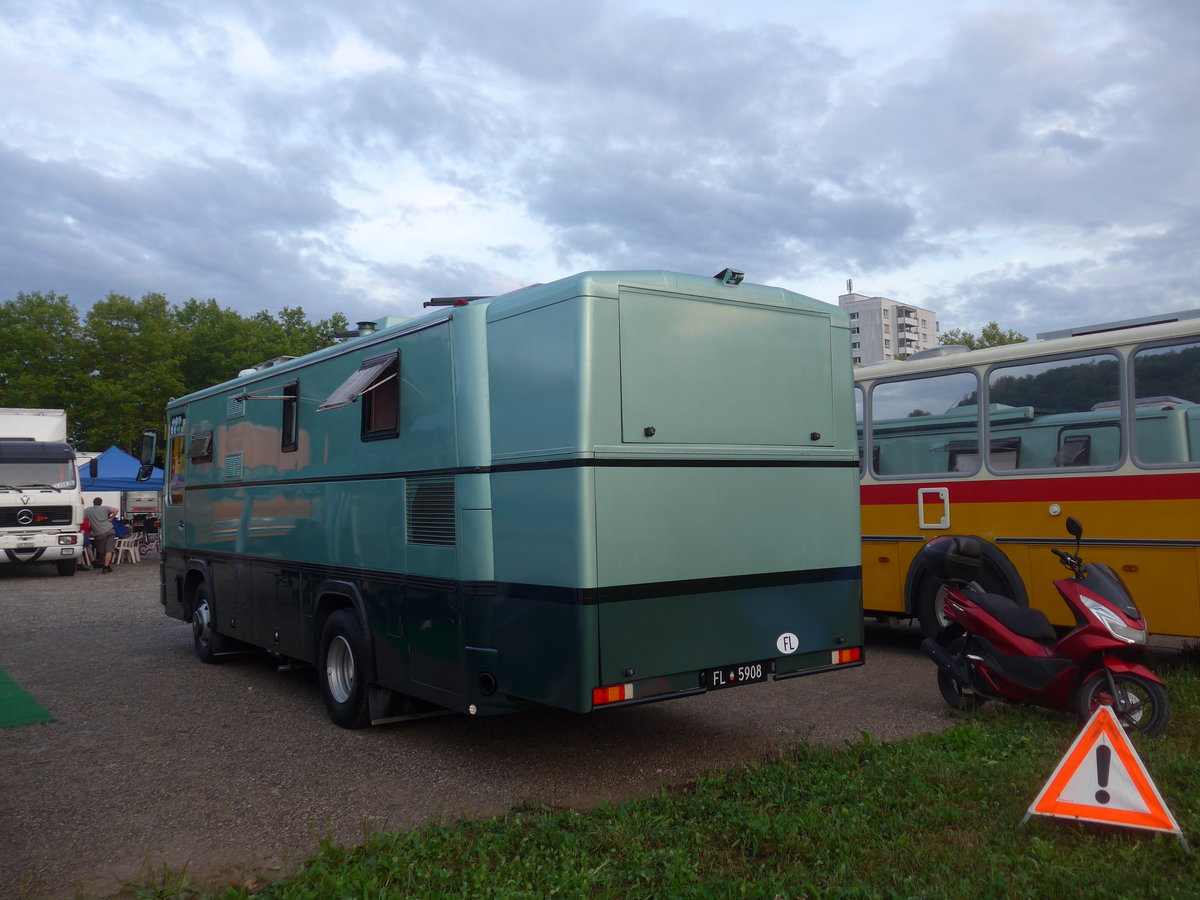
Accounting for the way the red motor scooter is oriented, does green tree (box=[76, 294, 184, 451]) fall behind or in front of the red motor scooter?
behind

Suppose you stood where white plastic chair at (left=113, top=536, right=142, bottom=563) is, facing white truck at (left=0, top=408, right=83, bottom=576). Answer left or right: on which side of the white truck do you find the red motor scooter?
left

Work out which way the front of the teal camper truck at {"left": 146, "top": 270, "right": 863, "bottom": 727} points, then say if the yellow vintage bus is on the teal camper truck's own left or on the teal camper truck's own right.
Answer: on the teal camper truck's own right

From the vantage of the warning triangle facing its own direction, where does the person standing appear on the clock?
The person standing is roughly at 4 o'clock from the warning triangle.

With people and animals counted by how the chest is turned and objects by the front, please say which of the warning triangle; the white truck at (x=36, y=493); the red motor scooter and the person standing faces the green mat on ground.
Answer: the white truck

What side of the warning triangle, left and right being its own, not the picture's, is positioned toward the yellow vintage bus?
back

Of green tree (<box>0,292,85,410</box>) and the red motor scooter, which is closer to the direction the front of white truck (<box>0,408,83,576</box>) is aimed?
the red motor scooter

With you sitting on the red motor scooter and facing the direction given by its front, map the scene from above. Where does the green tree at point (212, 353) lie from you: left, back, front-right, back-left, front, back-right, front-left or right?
back
